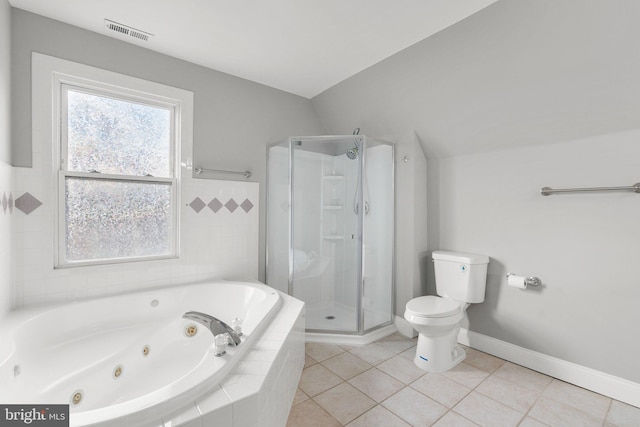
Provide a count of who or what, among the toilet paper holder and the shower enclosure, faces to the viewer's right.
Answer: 0

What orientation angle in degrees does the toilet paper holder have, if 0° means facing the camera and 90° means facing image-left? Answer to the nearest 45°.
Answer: approximately 45°

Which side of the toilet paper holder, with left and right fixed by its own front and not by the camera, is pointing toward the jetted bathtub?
front

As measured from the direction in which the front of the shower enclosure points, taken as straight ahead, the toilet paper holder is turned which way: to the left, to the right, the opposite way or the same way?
to the right

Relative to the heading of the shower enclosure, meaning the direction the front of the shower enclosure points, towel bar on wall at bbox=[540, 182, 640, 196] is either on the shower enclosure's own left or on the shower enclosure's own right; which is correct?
on the shower enclosure's own left

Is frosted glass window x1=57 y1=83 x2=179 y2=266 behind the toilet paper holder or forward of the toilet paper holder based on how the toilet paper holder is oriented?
forward

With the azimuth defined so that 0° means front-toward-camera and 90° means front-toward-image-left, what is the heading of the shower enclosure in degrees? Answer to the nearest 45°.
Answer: approximately 0°

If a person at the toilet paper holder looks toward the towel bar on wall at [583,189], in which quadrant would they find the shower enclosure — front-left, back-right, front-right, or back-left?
back-right

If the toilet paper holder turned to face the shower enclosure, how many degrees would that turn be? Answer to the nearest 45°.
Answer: approximately 45° to its right
